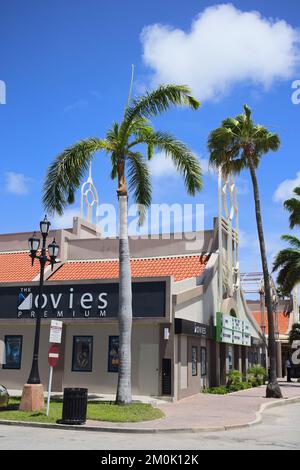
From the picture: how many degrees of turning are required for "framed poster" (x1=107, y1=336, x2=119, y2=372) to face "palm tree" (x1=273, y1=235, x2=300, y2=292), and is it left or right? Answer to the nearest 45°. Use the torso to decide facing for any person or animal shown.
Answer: approximately 135° to its left

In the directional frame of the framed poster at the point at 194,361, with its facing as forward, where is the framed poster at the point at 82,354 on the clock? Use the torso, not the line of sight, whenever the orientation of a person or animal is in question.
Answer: the framed poster at the point at 82,354 is roughly at 4 o'clock from the framed poster at the point at 194,361.

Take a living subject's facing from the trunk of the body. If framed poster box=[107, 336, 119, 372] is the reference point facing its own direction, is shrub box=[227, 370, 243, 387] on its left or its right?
on its left

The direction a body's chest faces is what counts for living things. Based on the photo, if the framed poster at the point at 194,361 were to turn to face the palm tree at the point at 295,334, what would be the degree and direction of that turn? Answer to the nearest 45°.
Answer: approximately 90° to its left

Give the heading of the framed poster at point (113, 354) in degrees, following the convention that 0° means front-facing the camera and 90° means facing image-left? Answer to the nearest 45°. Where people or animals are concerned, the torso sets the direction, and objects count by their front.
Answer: approximately 0°
